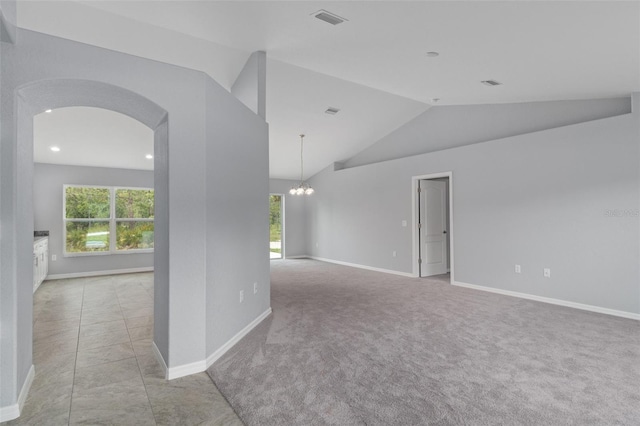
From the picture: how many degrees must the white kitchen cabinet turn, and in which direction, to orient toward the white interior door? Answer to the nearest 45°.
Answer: approximately 45° to its right

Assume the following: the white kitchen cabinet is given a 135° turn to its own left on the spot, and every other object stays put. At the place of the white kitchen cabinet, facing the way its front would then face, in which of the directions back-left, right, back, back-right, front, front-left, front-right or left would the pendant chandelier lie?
back-right

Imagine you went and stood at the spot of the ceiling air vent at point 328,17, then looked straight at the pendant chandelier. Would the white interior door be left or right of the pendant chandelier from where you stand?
right

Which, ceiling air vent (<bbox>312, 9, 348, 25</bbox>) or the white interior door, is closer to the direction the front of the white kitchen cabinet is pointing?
the white interior door

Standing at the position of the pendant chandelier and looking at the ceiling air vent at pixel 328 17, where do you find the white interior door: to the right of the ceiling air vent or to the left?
left

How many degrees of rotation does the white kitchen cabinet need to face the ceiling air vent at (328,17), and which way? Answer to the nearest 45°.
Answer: approximately 90° to its right

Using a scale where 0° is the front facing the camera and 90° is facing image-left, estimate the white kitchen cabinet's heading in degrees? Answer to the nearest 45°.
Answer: approximately 270°

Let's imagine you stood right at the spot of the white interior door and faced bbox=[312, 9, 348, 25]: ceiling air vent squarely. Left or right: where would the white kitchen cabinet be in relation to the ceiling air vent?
right
